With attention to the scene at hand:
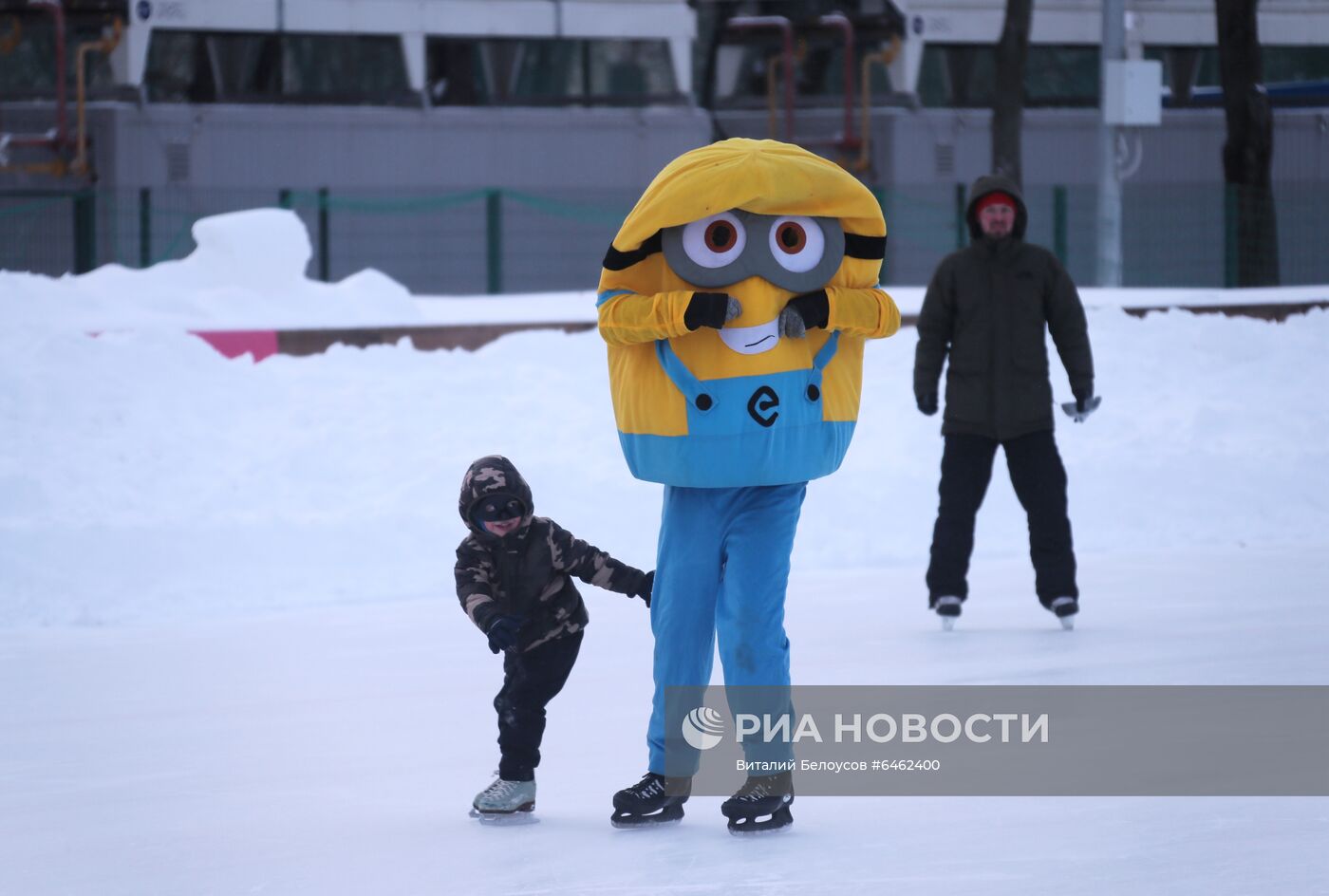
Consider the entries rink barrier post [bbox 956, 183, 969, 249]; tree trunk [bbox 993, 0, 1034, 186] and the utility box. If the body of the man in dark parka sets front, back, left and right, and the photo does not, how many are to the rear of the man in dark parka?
3

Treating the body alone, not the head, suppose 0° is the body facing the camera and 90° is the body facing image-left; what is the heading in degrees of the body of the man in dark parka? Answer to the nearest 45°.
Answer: approximately 0°

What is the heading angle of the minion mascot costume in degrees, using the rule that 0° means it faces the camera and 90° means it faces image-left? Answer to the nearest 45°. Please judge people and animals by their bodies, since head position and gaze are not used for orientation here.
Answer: approximately 0°

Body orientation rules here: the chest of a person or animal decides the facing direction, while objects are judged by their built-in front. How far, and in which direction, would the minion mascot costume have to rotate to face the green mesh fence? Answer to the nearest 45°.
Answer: approximately 180°

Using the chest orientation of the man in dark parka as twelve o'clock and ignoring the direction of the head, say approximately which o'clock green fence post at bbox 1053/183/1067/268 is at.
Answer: The green fence post is roughly at 6 o'clock from the man in dark parka.

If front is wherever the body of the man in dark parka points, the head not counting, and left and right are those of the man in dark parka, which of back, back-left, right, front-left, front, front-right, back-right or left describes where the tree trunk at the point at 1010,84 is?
back

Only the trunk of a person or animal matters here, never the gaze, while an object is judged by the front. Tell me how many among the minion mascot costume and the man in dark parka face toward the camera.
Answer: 2

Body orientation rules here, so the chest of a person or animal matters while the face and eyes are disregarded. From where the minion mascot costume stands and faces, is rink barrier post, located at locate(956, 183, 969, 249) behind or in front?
behind
